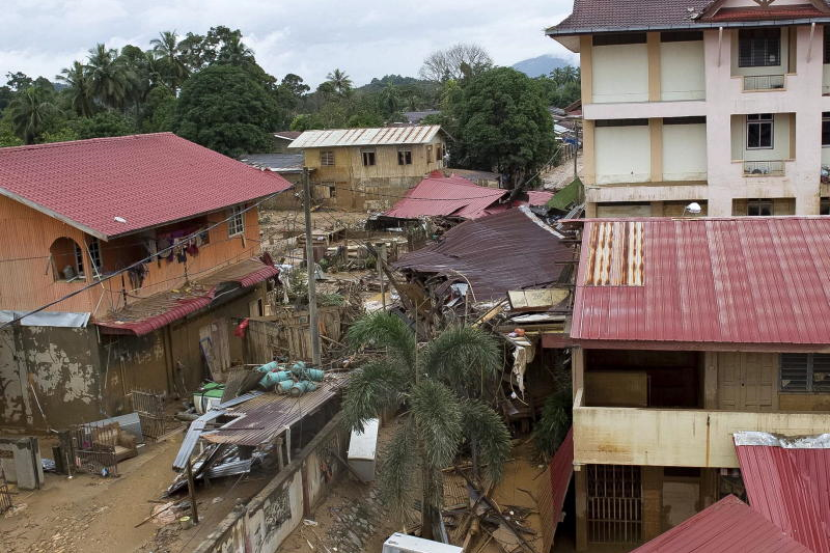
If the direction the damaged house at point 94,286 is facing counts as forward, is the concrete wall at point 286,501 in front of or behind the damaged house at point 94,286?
in front

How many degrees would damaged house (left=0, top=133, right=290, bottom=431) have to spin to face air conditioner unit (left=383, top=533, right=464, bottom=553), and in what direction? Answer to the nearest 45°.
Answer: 0° — it already faces it

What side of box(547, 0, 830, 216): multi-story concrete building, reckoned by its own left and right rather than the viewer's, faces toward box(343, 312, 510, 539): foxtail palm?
front

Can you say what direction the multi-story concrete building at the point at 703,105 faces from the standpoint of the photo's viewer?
facing the viewer

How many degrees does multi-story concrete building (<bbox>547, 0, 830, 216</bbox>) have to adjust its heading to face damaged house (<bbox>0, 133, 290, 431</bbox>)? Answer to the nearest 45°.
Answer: approximately 45° to its right

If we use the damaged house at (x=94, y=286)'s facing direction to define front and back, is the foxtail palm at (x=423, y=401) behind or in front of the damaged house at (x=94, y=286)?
in front

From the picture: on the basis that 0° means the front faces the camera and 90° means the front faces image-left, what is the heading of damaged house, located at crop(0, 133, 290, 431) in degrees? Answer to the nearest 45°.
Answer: approximately 315°

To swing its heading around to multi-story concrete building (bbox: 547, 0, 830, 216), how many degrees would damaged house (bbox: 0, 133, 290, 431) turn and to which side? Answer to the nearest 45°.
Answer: approximately 45° to its left
